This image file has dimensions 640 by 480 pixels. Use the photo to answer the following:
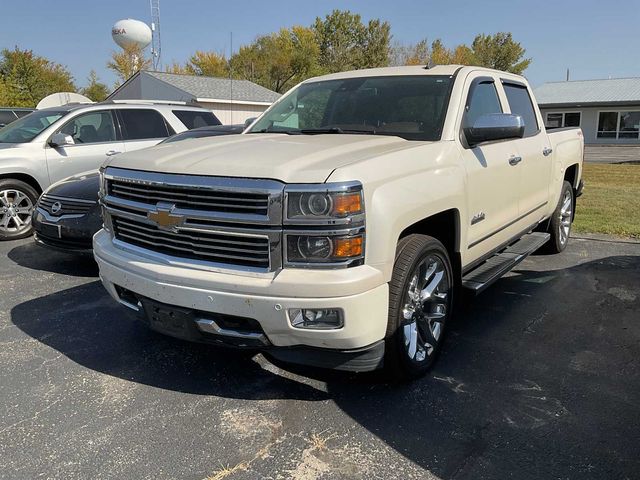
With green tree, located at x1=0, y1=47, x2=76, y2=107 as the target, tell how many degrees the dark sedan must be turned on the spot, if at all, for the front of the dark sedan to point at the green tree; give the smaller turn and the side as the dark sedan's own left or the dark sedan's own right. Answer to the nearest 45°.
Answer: approximately 135° to the dark sedan's own right

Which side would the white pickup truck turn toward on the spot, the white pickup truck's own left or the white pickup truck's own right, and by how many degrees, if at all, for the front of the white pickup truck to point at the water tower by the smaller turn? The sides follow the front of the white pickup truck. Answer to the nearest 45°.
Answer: approximately 135° to the white pickup truck's own right

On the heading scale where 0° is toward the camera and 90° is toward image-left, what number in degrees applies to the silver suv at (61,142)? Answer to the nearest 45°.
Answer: approximately 45°

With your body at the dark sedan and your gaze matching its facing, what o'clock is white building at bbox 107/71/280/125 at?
The white building is roughly at 5 o'clock from the dark sedan.

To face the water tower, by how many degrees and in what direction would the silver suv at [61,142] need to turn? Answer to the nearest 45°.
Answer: approximately 135° to its right

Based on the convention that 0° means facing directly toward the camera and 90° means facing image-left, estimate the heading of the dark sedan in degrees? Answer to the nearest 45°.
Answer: approximately 45°

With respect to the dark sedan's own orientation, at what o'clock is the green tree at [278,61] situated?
The green tree is roughly at 5 o'clock from the dark sedan.

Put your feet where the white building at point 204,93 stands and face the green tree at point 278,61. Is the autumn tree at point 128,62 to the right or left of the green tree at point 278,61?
left

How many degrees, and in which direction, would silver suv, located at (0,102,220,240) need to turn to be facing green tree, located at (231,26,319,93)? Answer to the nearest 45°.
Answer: approximately 135° to its right
